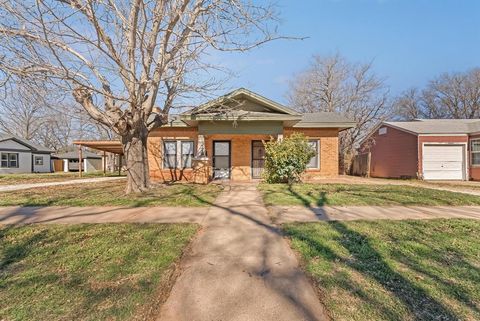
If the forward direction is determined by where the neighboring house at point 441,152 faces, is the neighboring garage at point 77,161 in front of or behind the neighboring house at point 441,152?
behind

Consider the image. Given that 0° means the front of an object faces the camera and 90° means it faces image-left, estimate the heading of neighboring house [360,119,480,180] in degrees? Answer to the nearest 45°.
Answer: approximately 315°

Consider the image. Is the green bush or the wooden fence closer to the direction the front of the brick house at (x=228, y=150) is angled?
the green bush

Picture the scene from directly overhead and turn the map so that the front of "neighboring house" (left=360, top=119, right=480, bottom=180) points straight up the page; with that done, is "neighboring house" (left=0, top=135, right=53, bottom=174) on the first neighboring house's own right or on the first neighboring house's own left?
on the first neighboring house's own right

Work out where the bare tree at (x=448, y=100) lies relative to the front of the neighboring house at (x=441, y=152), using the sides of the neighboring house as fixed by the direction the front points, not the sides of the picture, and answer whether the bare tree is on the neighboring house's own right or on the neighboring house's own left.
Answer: on the neighboring house's own left

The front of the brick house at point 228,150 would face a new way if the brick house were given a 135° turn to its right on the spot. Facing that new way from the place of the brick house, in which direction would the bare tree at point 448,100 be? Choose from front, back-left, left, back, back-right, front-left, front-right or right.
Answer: right

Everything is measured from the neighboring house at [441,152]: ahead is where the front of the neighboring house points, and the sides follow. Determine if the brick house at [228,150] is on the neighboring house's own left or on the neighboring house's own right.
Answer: on the neighboring house's own right

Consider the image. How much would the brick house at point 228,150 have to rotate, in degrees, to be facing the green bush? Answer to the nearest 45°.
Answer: approximately 45° to its left

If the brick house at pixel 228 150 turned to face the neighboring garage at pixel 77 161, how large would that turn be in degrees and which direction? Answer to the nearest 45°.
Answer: approximately 135° to its right

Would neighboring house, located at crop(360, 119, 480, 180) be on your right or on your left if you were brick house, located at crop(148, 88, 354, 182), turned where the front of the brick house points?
on your left

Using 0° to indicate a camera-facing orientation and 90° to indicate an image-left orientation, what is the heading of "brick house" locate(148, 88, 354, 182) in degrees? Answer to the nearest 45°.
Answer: approximately 0°
